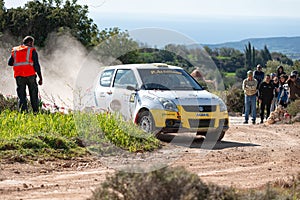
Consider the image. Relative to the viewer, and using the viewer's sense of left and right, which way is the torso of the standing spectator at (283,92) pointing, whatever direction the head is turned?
facing the viewer and to the left of the viewer

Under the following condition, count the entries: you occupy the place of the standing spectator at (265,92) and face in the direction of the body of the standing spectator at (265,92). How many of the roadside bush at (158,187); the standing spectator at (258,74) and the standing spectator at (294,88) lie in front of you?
1

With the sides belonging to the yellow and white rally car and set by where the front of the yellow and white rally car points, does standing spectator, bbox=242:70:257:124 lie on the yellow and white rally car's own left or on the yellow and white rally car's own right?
on the yellow and white rally car's own left

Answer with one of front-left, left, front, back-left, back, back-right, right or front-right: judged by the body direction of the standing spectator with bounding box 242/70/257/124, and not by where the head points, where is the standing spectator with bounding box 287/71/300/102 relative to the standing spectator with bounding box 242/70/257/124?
back-left

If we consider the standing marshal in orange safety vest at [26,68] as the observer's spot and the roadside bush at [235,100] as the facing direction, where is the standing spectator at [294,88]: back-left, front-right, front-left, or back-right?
front-right

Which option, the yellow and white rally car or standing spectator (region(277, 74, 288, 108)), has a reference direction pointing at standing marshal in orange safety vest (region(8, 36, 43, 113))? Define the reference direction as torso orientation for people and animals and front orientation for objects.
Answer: standing spectator (region(277, 74, 288, 108))

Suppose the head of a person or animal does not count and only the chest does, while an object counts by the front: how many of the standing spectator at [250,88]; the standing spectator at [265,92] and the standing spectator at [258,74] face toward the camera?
3

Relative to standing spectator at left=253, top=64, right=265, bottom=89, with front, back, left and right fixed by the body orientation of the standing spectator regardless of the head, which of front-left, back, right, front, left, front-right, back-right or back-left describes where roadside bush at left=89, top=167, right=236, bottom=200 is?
front

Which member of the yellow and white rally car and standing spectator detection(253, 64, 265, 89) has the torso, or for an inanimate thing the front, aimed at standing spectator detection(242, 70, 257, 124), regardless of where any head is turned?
standing spectator detection(253, 64, 265, 89)

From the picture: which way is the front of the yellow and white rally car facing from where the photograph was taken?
facing the viewer and to the right of the viewer

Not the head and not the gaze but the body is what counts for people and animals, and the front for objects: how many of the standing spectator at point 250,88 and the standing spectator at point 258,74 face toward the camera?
2

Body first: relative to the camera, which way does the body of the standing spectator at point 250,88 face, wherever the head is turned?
toward the camera

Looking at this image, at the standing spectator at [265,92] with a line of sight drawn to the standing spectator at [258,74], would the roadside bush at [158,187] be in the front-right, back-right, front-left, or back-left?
back-left

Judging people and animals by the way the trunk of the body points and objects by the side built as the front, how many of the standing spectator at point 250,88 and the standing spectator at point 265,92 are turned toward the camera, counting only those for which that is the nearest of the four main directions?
2

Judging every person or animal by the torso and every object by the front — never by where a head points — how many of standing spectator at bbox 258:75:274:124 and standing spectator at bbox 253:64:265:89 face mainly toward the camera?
2

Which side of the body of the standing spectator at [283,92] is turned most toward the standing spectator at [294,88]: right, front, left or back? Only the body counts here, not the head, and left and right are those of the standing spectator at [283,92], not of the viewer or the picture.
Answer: left

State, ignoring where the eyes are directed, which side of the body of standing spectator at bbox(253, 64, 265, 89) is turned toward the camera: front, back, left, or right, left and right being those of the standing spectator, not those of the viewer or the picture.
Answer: front
